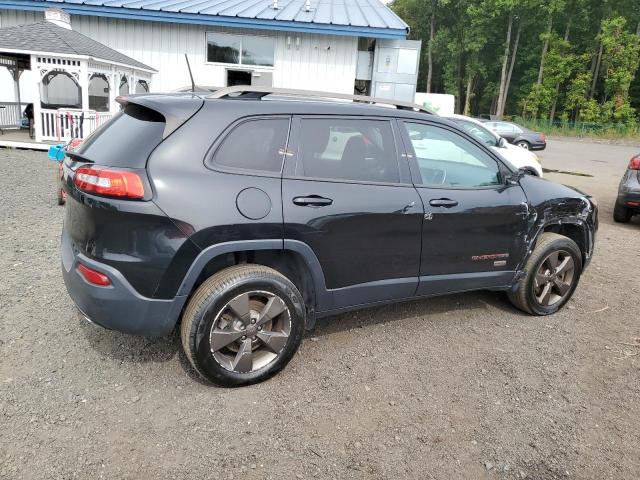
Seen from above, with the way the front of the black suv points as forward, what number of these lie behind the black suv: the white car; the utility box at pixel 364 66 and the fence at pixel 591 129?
0

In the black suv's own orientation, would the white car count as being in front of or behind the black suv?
in front

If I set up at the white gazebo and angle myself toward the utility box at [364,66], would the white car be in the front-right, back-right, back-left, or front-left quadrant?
front-right

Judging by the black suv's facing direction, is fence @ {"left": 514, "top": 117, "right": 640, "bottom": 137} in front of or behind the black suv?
in front

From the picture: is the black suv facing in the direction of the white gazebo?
no

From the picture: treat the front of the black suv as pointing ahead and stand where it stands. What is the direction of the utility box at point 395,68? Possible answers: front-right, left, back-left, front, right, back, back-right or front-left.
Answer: front-left

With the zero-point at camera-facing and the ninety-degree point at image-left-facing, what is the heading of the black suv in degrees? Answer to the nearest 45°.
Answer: approximately 225°

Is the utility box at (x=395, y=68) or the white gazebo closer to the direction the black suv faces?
the utility box

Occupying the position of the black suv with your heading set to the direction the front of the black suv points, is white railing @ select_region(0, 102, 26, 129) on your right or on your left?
on your left

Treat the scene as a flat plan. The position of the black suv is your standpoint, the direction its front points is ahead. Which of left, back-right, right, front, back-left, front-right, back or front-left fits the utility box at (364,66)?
front-left
